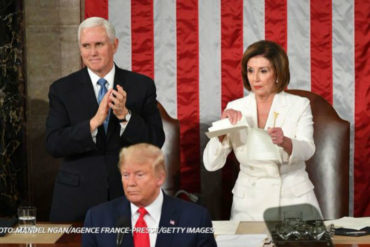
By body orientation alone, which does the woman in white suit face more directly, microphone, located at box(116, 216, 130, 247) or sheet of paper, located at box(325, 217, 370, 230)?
the microphone

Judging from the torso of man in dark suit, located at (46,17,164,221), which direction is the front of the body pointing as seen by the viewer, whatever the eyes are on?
toward the camera

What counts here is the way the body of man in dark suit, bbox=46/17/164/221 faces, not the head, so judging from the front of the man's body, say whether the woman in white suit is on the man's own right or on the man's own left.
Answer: on the man's own left

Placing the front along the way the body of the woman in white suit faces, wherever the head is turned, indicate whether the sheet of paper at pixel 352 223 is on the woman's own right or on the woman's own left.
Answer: on the woman's own left

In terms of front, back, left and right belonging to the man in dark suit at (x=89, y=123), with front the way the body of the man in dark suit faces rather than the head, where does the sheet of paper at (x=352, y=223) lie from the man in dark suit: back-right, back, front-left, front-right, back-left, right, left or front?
left

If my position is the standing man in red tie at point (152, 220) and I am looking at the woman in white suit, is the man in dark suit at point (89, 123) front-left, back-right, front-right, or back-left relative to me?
front-left

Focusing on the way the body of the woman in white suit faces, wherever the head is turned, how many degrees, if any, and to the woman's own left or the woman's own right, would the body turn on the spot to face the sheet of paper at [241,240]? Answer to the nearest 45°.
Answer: approximately 45° to the woman's own left

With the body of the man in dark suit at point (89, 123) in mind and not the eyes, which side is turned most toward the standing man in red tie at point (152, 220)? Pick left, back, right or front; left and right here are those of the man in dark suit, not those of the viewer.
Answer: front

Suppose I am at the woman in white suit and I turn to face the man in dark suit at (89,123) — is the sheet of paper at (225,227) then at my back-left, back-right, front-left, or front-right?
front-left

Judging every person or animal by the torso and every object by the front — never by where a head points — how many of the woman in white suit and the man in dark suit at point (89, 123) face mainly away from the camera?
0

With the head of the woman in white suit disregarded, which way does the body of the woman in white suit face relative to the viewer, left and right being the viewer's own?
facing the viewer and to the left of the viewer
